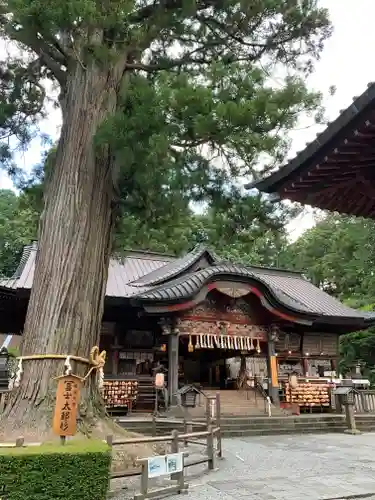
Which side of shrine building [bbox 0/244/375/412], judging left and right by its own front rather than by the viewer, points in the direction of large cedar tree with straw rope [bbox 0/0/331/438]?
front

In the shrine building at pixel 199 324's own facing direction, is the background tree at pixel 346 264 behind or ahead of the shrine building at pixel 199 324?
behind

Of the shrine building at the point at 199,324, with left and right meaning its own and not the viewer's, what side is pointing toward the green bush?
front

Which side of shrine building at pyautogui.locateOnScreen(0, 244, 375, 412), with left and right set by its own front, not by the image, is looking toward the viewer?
front

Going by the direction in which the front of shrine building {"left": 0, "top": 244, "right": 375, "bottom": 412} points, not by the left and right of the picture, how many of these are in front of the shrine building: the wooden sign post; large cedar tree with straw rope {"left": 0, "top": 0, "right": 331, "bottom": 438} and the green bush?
3

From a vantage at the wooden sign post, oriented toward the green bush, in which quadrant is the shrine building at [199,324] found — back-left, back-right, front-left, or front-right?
back-left

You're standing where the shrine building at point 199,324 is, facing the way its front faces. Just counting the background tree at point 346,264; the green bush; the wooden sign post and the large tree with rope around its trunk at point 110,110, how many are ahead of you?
3
